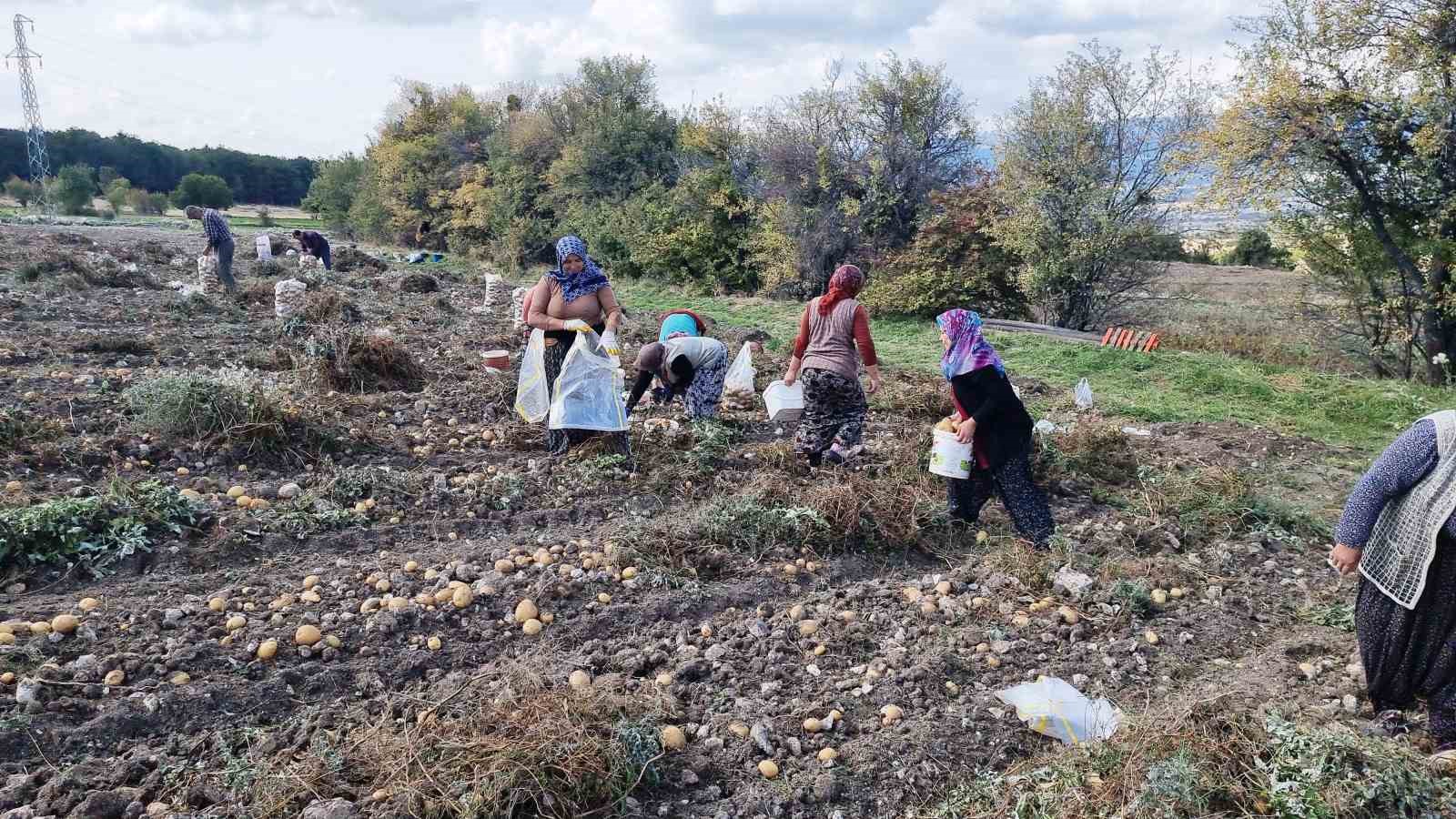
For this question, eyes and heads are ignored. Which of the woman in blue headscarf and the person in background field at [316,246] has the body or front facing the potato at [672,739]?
the woman in blue headscarf

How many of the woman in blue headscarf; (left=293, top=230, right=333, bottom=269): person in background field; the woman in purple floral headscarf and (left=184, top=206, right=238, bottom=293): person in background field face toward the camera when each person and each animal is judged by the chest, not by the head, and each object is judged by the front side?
1

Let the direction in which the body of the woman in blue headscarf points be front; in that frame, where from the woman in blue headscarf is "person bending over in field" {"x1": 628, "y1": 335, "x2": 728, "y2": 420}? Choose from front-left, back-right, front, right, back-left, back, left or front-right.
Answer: back-left

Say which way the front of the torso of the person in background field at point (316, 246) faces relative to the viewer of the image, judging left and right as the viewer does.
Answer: facing to the left of the viewer

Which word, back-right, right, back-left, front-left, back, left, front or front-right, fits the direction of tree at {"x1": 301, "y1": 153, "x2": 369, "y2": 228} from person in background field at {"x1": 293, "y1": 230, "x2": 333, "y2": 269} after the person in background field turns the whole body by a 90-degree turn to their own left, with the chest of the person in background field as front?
back

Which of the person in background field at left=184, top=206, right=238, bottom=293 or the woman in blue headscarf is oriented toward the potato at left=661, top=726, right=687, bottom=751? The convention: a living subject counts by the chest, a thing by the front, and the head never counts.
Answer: the woman in blue headscarf

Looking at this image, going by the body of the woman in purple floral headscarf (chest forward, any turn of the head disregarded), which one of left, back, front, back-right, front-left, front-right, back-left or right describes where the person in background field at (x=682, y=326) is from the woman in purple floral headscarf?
front-right

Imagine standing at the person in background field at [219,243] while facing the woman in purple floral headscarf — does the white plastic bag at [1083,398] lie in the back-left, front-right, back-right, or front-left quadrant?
front-left

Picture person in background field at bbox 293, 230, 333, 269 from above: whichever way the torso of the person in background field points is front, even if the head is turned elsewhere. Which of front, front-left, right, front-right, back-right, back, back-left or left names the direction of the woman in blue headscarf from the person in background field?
left

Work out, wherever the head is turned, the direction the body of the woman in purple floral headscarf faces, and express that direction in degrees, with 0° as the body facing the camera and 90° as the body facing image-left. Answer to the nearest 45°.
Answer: approximately 90°

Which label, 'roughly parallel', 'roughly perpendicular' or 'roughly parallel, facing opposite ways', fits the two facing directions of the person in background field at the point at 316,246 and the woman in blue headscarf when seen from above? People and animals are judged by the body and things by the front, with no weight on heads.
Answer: roughly perpendicular

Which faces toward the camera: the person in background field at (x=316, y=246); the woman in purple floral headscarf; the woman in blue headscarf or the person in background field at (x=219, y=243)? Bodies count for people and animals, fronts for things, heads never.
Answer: the woman in blue headscarf
